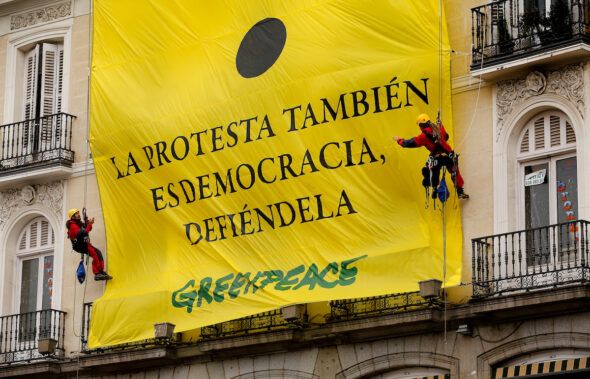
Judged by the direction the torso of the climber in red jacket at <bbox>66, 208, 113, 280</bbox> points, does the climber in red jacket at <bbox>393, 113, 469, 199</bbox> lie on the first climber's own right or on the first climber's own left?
on the first climber's own right

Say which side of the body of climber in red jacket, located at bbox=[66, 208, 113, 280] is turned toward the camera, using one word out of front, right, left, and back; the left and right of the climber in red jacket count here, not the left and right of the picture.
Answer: right

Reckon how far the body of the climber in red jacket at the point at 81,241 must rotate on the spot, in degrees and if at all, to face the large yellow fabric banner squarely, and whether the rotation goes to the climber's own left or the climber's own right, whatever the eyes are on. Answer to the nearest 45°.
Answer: approximately 45° to the climber's own right

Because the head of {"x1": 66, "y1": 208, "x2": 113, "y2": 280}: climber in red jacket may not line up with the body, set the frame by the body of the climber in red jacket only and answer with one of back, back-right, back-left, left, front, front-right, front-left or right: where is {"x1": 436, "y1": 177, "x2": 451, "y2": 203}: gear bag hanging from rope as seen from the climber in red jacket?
front-right
